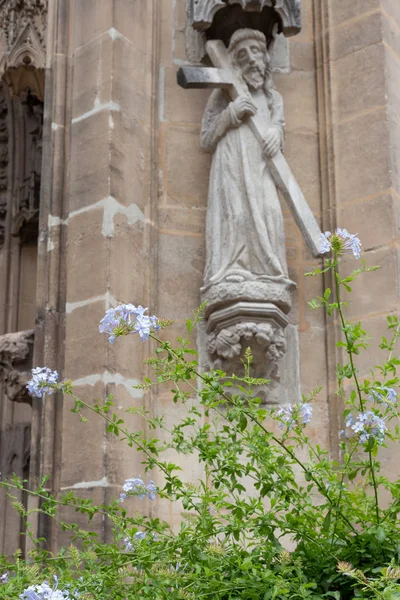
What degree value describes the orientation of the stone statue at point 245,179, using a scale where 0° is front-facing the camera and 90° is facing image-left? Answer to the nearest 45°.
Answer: approximately 0°
